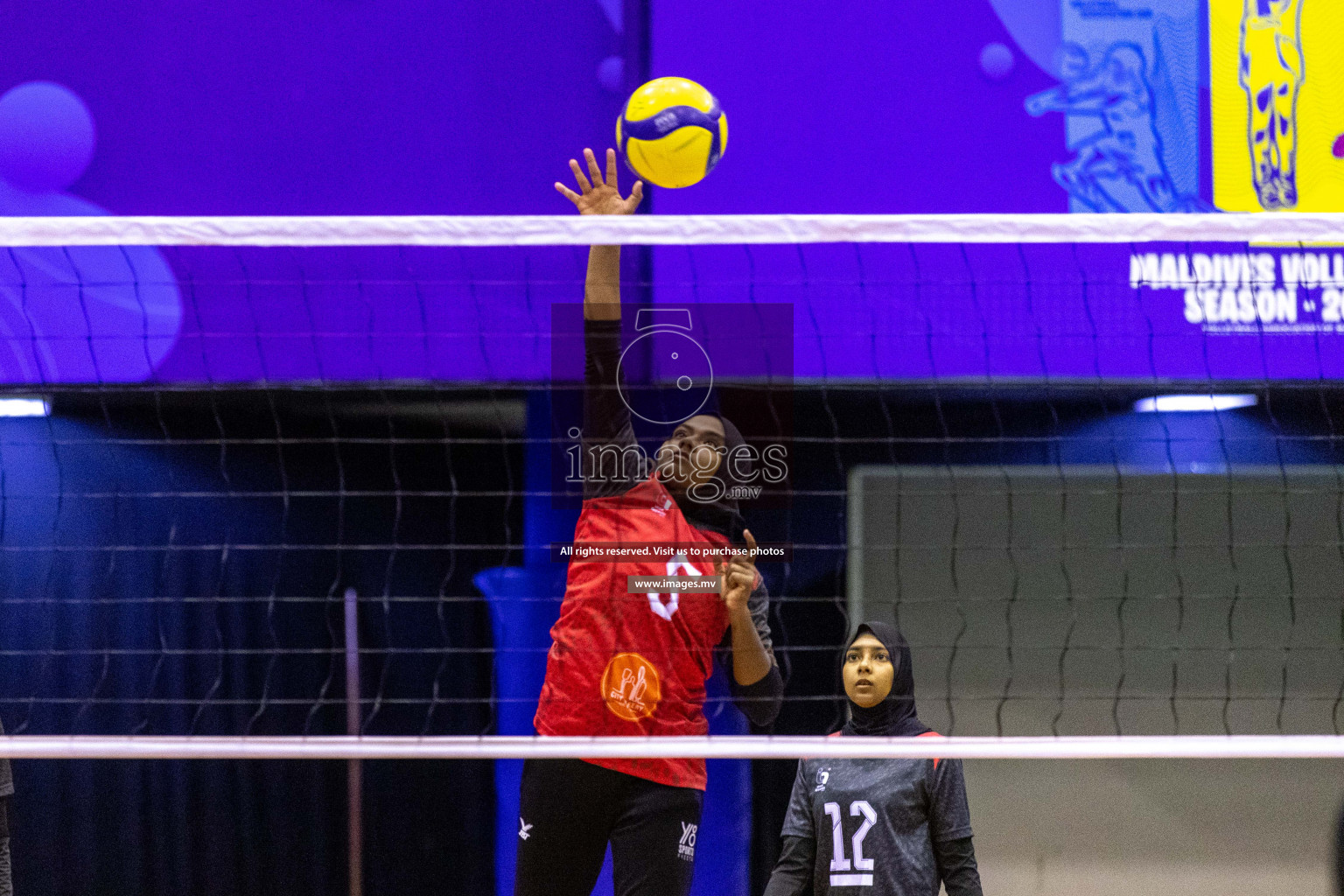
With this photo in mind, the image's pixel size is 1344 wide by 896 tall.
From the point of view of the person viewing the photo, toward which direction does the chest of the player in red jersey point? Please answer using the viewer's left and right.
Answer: facing the viewer
